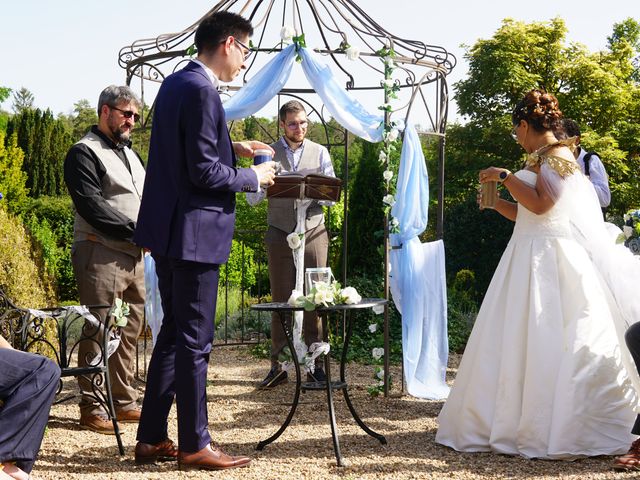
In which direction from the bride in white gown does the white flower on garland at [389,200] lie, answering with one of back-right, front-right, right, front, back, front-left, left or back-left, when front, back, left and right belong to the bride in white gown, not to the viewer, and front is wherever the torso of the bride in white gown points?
front-right

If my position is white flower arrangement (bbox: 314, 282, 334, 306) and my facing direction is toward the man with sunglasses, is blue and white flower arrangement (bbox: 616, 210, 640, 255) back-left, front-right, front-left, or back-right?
back-right

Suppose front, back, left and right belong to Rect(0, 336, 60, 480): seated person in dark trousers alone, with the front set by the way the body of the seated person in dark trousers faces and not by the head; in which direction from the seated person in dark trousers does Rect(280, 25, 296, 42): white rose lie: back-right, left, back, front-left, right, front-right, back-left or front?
front-left

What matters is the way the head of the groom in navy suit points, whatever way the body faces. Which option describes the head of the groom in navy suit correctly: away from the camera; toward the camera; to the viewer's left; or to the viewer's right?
to the viewer's right

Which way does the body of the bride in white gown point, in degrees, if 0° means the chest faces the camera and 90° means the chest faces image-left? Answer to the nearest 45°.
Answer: approximately 90°

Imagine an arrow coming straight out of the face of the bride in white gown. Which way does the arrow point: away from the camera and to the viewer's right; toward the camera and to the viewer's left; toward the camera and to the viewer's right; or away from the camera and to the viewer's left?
away from the camera and to the viewer's left

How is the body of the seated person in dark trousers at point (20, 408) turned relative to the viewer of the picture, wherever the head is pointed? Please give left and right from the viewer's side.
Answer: facing to the right of the viewer
